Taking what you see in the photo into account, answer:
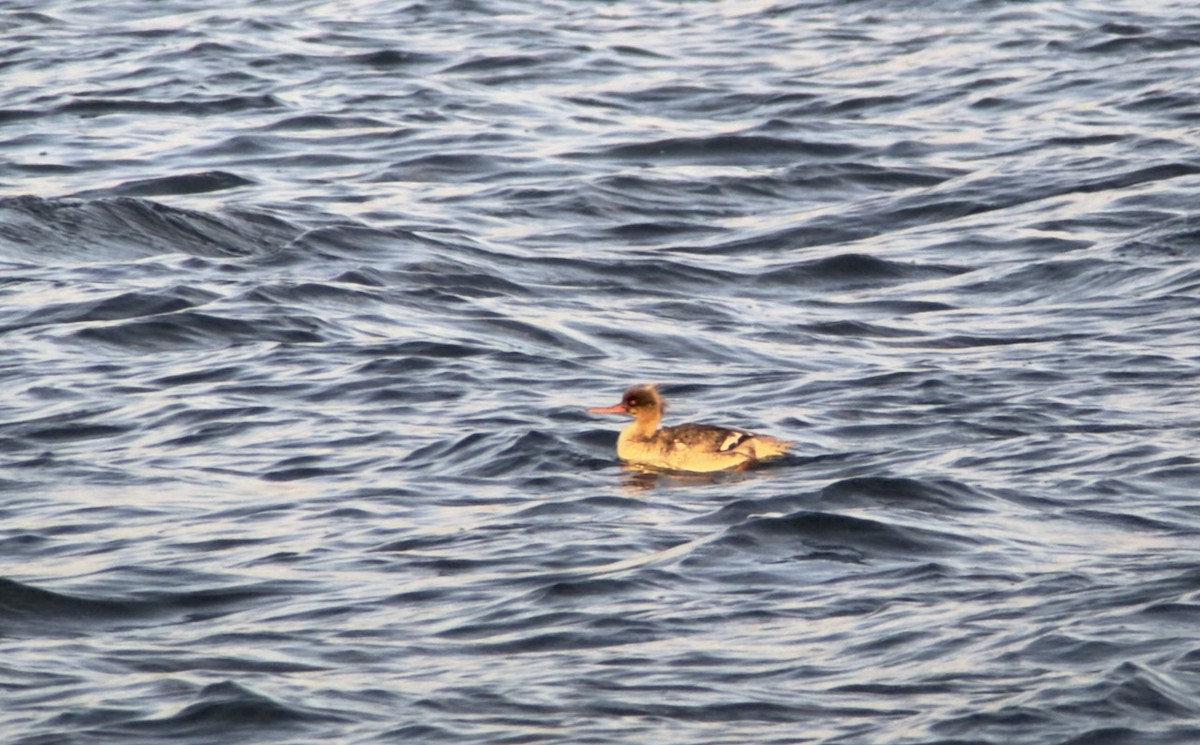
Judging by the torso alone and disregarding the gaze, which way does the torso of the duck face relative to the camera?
to the viewer's left
